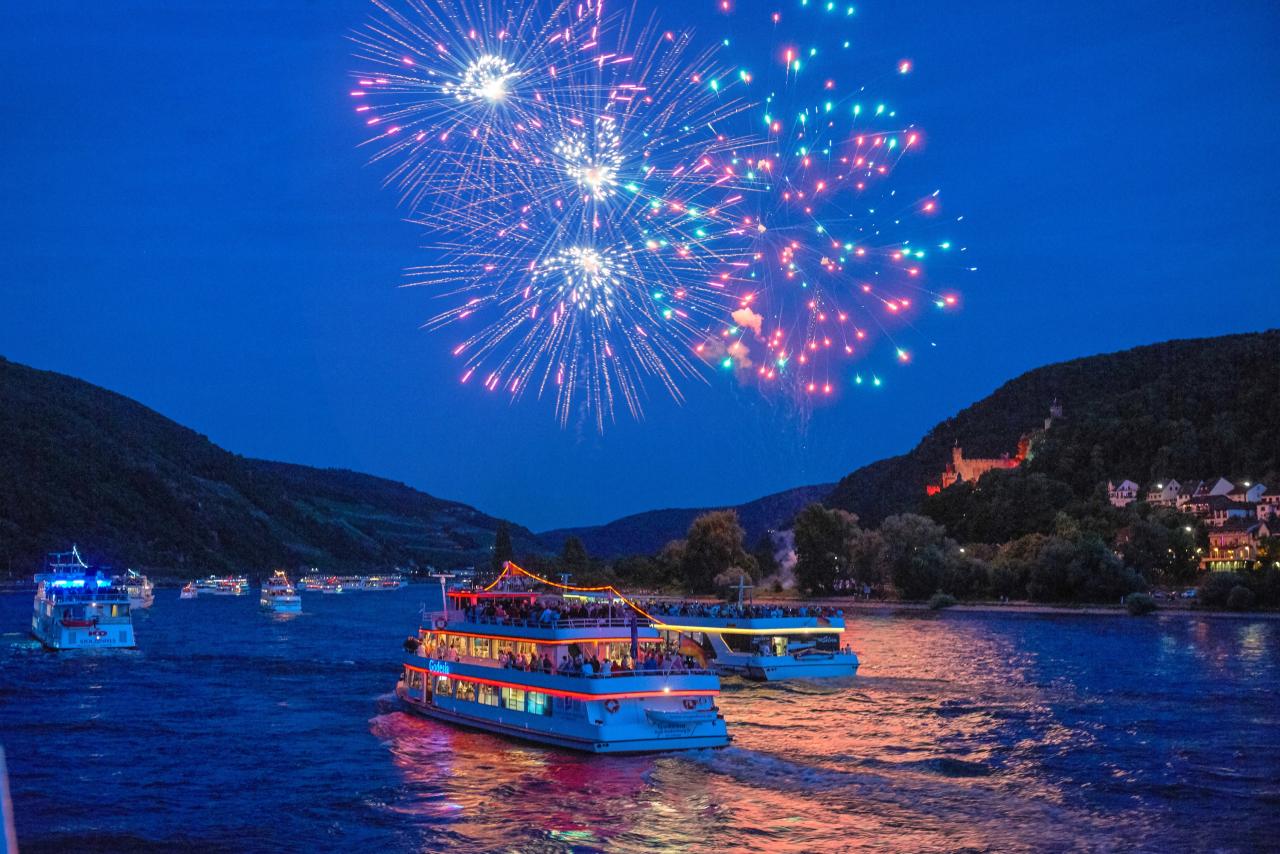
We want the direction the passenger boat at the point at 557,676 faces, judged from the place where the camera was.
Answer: facing away from the viewer and to the left of the viewer
